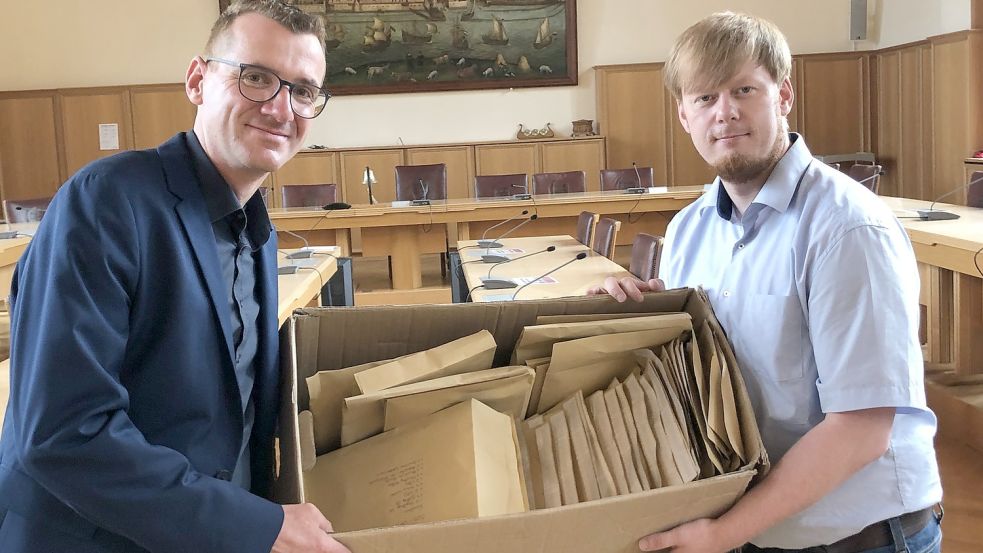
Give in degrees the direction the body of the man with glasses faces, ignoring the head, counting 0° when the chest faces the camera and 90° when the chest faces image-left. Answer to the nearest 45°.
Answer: approximately 315°

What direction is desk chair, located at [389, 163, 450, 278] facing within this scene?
toward the camera

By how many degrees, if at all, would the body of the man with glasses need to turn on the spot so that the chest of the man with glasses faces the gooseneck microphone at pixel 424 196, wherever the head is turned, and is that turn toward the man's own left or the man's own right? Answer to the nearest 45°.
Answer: approximately 135° to the man's own left

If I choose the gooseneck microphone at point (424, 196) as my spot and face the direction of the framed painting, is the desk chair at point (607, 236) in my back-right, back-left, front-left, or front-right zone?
back-right

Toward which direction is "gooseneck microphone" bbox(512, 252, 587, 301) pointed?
to the viewer's right

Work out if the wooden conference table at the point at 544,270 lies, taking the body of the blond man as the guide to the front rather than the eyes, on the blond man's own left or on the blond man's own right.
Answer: on the blond man's own right

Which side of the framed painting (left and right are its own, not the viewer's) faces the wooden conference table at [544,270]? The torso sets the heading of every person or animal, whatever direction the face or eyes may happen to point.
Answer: front

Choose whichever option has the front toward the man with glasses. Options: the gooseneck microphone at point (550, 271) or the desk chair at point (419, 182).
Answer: the desk chair

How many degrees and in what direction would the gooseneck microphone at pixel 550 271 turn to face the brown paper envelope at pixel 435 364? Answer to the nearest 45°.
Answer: approximately 90° to its right

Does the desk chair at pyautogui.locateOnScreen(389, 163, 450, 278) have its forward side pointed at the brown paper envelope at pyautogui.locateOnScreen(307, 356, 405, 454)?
yes

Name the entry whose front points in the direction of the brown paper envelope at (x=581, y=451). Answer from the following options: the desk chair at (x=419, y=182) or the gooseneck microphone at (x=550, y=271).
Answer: the desk chair

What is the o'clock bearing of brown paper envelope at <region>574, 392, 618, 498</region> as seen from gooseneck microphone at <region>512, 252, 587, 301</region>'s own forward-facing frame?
The brown paper envelope is roughly at 3 o'clock from the gooseneck microphone.

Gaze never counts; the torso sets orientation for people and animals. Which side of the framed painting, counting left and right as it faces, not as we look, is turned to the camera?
front

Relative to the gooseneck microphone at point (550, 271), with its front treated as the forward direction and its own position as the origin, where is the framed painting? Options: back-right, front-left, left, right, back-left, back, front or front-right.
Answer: left

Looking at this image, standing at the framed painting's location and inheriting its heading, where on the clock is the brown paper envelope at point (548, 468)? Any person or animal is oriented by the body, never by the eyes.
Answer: The brown paper envelope is roughly at 12 o'clock from the framed painting.

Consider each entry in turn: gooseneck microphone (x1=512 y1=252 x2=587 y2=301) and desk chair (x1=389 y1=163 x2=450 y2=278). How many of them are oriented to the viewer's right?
1
